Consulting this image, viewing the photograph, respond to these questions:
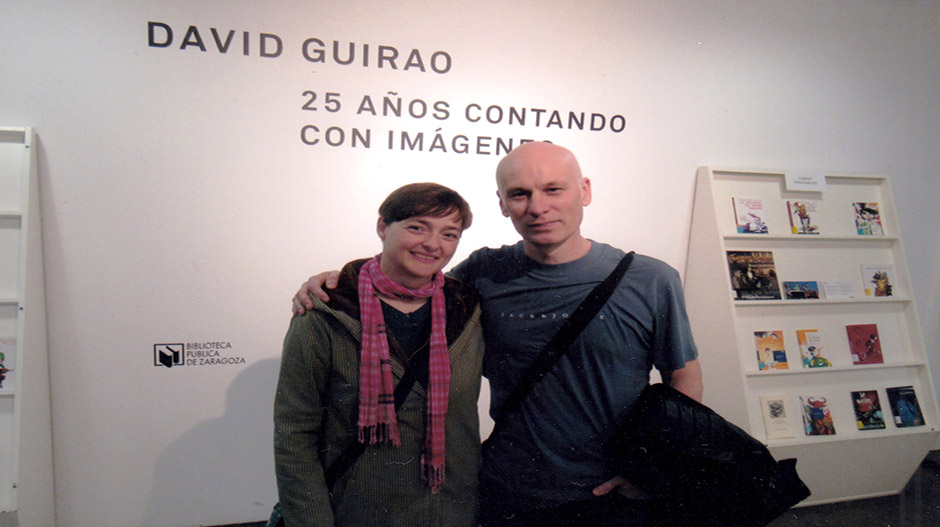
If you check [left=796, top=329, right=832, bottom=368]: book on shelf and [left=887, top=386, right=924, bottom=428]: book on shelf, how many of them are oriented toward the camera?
2

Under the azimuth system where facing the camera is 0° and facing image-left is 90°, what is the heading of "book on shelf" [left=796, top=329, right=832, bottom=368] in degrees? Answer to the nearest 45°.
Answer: approximately 0°

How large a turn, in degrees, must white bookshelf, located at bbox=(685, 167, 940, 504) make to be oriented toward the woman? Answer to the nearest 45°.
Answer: approximately 90° to its right

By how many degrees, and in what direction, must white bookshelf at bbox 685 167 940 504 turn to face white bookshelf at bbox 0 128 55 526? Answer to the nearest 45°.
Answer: approximately 90° to its right

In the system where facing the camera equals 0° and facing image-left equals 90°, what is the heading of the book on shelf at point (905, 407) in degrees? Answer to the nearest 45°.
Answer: approximately 0°
